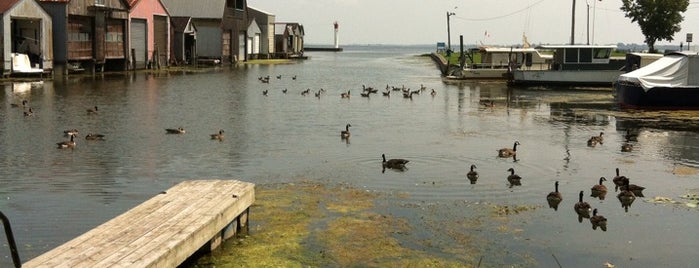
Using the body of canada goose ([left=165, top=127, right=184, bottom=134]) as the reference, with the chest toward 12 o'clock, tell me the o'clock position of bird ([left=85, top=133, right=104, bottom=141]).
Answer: The bird is roughly at 5 o'clock from the canada goose.

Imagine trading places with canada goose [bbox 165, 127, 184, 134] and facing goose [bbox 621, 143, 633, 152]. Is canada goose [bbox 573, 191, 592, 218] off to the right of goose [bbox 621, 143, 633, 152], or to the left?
right

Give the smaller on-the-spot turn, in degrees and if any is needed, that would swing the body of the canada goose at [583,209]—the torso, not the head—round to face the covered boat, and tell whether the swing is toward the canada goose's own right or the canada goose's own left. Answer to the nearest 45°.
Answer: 0° — it already faces it

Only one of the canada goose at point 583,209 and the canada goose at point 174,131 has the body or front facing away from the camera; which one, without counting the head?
the canada goose at point 583,209

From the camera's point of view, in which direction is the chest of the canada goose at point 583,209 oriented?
away from the camera

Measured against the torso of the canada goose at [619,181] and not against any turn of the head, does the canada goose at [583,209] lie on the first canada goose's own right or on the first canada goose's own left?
on the first canada goose's own left

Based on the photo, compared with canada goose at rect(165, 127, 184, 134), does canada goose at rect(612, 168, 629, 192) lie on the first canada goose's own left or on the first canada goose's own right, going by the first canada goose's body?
on the first canada goose's own right

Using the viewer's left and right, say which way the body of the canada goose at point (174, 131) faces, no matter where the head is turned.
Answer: facing to the right of the viewer
